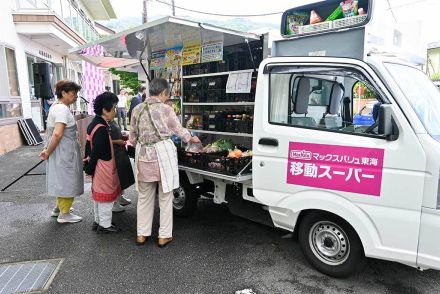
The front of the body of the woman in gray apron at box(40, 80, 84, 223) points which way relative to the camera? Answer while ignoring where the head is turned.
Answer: to the viewer's right

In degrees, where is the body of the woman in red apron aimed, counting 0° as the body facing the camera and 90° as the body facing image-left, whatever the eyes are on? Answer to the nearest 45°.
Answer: approximately 270°

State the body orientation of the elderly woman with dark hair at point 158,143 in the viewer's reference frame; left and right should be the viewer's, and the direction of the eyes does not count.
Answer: facing away from the viewer and to the right of the viewer

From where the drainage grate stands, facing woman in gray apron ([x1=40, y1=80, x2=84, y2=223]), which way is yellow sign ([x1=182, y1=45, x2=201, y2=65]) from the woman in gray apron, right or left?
right

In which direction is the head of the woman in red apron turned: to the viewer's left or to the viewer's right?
to the viewer's right

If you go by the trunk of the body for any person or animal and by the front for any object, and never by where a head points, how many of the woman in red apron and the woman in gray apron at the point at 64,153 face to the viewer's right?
2

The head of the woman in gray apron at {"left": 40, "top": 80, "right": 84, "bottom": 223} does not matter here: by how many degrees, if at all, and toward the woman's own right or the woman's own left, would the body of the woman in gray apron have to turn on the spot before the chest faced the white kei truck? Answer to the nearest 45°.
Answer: approximately 45° to the woman's own right

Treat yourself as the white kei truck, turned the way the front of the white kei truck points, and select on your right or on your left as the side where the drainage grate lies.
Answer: on your right

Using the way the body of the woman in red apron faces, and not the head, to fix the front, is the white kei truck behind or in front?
in front

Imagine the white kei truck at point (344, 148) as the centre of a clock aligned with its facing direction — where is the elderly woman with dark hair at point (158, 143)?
The elderly woman with dark hair is roughly at 5 o'clock from the white kei truck.
